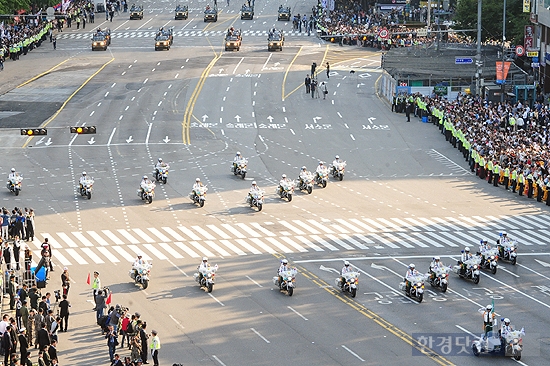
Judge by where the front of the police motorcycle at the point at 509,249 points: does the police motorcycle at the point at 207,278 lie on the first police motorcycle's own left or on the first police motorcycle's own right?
on the first police motorcycle's own right

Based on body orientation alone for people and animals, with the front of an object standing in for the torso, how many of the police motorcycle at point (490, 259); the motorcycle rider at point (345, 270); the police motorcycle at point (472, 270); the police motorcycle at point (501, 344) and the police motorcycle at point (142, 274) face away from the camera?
0

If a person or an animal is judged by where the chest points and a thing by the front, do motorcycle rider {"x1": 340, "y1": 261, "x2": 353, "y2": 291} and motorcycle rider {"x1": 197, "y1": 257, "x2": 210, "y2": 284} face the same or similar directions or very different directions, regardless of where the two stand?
same or similar directions

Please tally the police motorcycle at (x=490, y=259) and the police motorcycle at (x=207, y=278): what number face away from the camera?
0

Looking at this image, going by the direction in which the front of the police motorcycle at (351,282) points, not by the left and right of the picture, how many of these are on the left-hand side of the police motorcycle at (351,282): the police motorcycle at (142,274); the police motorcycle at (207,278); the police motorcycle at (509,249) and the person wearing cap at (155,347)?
1

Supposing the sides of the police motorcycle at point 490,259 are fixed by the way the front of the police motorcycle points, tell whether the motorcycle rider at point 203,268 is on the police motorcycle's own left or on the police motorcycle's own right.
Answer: on the police motorcycle's own right

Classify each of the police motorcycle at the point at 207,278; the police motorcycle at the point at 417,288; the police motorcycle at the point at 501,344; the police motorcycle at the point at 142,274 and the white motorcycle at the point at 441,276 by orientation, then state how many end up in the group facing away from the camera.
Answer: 0

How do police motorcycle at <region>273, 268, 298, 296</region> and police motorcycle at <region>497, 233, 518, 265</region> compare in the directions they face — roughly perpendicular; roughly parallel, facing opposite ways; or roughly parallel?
roughly parallel

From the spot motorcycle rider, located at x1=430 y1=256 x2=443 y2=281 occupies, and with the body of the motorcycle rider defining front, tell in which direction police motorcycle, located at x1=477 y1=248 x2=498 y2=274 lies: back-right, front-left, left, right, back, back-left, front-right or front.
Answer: left

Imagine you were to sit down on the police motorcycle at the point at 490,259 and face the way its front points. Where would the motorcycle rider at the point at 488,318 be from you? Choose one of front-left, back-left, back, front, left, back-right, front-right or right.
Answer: front-right

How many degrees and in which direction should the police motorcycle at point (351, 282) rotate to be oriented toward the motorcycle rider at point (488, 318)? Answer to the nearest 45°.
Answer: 0° — it already faces them

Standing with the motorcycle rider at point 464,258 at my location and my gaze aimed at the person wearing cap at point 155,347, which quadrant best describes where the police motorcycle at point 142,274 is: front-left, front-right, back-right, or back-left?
front-right

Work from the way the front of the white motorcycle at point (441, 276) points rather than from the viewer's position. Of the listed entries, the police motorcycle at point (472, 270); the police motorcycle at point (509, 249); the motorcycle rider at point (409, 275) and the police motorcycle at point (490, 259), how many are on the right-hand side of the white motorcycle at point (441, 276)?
1

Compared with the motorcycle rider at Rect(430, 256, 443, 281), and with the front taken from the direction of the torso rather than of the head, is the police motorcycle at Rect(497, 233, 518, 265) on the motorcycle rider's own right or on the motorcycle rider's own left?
on the motorcycle rider's own left

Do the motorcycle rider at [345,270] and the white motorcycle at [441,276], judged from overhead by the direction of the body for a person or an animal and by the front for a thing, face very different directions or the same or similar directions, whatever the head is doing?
same or similar directions

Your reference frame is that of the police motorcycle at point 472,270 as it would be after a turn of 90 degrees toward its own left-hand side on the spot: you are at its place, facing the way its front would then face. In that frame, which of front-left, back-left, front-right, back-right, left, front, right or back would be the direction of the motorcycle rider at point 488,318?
back-right

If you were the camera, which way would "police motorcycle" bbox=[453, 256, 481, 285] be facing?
facing the viewer and to the right of the viewer

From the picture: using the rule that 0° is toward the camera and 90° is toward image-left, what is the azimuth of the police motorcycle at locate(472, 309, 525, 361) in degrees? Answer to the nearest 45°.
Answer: approximately 315°

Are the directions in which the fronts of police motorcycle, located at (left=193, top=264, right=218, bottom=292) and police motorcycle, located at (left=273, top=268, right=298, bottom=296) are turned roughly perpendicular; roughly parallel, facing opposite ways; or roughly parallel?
roughly parallel

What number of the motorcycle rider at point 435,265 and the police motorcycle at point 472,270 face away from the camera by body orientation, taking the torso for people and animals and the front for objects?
0

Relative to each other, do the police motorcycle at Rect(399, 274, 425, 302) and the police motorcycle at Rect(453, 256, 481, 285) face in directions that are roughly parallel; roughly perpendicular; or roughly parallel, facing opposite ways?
roughly parallel

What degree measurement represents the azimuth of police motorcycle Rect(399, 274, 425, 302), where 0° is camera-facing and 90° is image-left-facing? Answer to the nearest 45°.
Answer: approximately 315°
